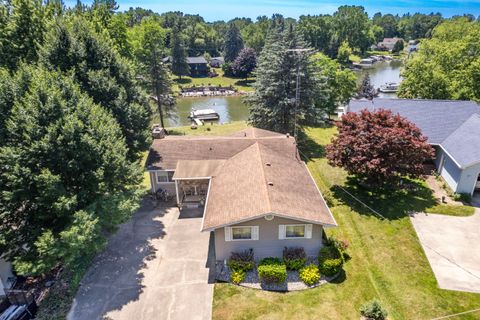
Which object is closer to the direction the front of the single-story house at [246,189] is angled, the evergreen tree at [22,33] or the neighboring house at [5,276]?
the neighboring house

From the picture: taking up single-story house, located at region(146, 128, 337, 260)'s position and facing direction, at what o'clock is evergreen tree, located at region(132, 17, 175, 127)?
The evergreen tree is roughly at 5 o'clock from the single-story house.

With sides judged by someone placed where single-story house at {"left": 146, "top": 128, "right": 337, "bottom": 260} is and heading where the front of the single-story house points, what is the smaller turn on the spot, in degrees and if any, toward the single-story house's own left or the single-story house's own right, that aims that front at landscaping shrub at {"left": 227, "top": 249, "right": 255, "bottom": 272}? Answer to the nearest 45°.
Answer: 0° — it already faces it

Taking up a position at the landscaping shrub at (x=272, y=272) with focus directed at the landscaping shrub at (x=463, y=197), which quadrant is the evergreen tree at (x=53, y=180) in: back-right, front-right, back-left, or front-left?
back-left

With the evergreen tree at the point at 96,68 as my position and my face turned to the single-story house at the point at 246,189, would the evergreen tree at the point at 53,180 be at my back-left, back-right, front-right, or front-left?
front-right

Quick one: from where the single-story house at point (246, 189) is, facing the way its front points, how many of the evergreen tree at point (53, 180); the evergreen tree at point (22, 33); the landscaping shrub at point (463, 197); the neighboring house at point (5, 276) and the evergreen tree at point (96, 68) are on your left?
1

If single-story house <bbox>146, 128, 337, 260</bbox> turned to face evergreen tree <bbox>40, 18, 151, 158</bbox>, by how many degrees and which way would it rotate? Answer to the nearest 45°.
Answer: approximately 135° to its right

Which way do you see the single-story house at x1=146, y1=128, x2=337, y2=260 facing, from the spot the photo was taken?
facing the viewer

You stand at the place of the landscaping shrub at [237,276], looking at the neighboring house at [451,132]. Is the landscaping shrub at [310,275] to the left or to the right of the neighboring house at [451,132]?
right

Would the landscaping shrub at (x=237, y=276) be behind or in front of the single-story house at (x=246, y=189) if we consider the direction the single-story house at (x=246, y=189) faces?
in front

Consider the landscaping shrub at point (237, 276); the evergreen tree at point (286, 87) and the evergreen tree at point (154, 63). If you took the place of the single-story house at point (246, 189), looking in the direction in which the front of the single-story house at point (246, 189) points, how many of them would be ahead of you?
1

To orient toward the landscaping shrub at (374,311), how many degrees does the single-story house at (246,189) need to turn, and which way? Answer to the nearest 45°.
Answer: approximately 45° to its left

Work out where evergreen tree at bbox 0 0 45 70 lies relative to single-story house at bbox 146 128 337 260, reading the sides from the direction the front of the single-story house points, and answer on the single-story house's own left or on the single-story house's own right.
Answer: on the single-story house's own right

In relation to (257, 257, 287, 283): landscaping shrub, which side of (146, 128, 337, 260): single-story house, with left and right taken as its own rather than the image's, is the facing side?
front

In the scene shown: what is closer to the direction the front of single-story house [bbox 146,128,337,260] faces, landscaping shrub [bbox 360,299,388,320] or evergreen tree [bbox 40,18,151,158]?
the landscaping shrub

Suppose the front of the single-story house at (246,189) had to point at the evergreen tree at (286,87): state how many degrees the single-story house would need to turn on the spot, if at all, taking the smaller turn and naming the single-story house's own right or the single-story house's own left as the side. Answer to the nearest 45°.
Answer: approximately 180°

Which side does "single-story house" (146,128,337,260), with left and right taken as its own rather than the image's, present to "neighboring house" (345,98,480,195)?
left

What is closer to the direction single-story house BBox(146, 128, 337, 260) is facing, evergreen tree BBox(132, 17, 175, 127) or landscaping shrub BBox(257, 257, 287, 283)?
the landscaping shrub
